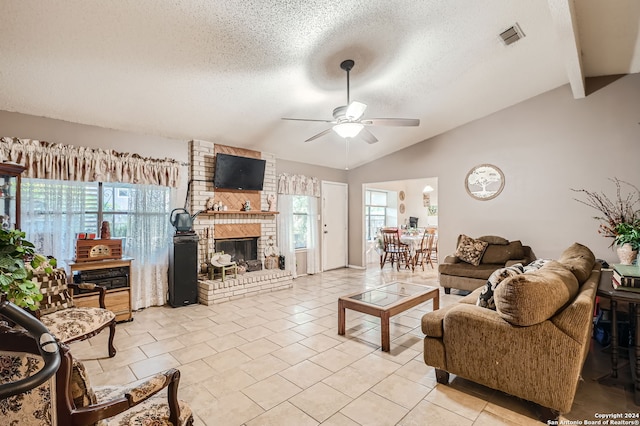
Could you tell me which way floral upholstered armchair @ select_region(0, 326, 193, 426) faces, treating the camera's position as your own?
facing away from the viewer and to the right of the viewer

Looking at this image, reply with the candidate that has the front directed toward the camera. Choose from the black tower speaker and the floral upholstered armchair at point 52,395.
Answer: the black tower speaker

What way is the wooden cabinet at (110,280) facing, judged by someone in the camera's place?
facing the viewer

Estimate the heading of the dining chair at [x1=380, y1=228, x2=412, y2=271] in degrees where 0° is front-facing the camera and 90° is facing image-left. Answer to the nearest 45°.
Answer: approximately 225°

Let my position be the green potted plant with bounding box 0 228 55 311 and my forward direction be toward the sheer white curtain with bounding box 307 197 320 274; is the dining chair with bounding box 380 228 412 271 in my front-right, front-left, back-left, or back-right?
front-right

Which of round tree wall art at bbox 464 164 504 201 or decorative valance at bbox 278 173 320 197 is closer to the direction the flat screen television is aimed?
the round tree wall art

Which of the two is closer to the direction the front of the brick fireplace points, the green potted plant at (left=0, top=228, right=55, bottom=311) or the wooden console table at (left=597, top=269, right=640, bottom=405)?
the wooden console table

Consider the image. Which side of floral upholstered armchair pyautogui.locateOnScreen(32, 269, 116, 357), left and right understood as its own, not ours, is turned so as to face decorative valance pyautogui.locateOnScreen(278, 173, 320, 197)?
left

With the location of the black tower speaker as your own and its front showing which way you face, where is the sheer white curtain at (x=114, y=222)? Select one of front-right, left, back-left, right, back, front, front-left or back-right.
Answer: right

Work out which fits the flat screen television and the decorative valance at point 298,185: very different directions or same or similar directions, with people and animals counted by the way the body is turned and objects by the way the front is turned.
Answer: same or similar directions

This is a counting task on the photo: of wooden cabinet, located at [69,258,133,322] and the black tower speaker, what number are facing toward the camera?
2

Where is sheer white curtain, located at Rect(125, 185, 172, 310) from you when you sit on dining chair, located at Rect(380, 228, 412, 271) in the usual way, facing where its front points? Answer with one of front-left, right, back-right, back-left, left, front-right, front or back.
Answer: back

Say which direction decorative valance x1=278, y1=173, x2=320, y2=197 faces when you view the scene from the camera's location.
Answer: facing the viewer and to the right of the viewer

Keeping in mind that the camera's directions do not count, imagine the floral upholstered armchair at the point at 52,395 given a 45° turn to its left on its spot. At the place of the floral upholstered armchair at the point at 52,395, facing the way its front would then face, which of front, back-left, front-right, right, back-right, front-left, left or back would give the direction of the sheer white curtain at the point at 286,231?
front-right

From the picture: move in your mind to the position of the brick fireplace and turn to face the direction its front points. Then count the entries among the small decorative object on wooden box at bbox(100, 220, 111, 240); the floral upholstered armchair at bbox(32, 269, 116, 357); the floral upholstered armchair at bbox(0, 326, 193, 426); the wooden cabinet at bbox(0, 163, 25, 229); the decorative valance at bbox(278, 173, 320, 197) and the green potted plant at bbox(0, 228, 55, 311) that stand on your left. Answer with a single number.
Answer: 1

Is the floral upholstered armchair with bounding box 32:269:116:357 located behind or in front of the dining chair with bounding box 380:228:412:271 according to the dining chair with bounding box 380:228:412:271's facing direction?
behind

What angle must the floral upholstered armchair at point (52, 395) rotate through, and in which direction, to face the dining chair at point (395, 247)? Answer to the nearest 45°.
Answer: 0° — it already faces it
